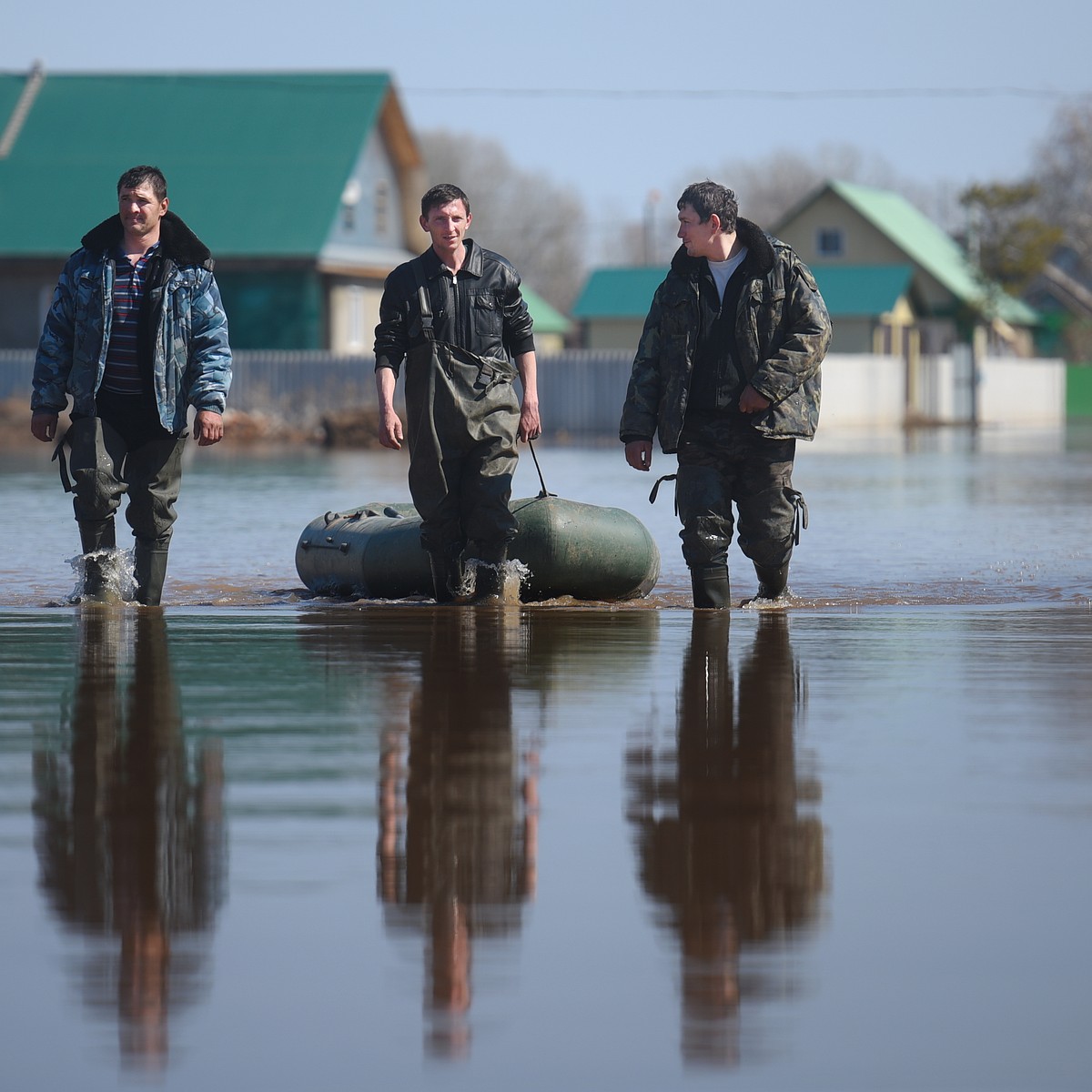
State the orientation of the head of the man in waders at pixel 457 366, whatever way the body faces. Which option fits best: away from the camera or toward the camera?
toward the camera

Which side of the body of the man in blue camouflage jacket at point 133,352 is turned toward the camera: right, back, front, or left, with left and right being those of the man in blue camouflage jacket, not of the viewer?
front

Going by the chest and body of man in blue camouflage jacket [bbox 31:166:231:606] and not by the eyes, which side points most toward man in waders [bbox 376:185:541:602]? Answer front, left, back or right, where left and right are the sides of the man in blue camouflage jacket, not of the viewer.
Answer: left

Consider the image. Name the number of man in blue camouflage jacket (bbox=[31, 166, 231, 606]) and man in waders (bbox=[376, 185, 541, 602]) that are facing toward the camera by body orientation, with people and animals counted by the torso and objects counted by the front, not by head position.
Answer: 2

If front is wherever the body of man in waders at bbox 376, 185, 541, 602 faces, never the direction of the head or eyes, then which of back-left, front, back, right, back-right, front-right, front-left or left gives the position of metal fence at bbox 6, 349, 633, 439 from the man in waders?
back

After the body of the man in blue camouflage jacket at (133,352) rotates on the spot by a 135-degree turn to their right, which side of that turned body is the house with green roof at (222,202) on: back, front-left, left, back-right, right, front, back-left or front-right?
front-right

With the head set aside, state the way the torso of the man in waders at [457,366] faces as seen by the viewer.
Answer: toward the camera

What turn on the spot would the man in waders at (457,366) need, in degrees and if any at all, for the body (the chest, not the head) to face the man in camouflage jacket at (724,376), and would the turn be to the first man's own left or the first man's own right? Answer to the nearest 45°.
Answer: approximately 90° to the first man's own left

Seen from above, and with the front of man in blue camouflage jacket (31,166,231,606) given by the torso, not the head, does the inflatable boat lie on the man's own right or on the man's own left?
on the man's own left

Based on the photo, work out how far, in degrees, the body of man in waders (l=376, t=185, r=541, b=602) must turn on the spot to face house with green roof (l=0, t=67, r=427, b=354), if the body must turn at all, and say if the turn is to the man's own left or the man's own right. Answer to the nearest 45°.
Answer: approximately 180°

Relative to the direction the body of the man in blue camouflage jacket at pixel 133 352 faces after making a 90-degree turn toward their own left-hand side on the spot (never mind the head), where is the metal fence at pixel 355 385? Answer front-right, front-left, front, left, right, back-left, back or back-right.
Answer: left

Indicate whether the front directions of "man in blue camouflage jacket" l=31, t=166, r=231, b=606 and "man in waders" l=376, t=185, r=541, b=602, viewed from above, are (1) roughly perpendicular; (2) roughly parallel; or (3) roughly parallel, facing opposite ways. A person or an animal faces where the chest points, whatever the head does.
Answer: roughly parallel
